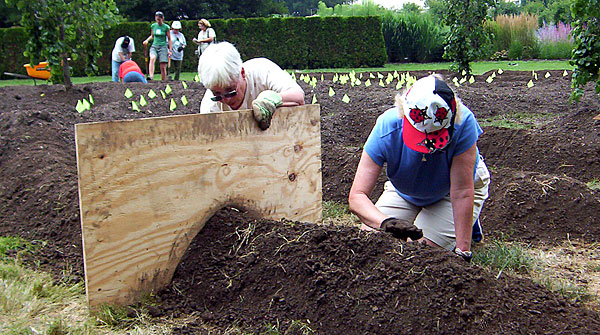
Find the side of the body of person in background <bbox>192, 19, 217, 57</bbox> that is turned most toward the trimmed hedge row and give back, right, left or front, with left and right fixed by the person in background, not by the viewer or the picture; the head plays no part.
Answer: back

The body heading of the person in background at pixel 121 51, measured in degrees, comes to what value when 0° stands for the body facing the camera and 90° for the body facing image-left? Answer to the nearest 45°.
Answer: approximately 315°

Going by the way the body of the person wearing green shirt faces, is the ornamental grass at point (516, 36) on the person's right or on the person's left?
on the person's left

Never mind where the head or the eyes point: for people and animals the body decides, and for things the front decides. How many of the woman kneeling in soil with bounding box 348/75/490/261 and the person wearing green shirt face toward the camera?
2

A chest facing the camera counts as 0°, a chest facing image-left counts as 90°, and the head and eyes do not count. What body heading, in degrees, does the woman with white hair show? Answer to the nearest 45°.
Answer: approximately 45°

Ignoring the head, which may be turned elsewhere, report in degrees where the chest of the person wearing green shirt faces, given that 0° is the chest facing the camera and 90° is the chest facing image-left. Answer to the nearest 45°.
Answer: approximately 0°

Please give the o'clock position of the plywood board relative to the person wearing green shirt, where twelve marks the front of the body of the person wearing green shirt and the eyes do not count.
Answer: The plywood board is roughly at 12 o'clock from the person wearing green shirt.

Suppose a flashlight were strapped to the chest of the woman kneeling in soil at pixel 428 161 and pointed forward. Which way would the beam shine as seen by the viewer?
toward the camera

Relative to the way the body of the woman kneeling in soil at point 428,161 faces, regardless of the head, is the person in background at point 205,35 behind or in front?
behind

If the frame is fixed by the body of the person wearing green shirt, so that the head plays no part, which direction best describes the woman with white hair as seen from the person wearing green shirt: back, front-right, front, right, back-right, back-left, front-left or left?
front
